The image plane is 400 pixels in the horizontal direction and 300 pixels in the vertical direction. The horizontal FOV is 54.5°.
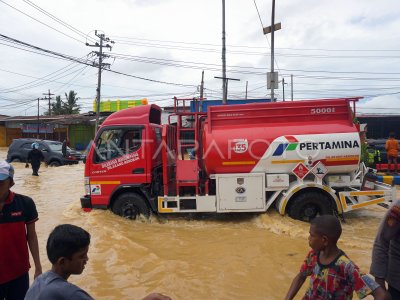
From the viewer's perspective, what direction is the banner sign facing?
toward the camera

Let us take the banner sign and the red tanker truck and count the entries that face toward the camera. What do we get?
1

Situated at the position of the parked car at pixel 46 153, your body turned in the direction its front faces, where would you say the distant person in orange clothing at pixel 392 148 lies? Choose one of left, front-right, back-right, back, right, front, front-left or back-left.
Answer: front

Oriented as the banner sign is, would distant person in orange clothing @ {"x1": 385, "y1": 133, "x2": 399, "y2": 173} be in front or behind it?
in front

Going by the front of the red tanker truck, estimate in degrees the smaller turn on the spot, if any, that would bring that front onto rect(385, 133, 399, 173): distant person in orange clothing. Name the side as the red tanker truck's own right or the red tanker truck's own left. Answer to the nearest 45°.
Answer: approximately 135° to the red tanker truck's own right

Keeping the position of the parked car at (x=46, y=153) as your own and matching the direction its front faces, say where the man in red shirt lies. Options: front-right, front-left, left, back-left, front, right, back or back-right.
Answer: front-right

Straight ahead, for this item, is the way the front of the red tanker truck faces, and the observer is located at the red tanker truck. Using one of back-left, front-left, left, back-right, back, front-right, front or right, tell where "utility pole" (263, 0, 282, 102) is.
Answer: right

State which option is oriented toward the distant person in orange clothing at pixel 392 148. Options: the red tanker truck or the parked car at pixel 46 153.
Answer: the parked car

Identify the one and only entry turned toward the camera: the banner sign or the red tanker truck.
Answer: the banner sign

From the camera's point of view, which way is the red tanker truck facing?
to the viewer's left
